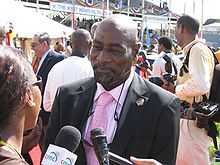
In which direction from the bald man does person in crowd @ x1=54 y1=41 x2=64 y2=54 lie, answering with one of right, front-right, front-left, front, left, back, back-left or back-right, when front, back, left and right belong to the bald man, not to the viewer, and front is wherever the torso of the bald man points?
back-right

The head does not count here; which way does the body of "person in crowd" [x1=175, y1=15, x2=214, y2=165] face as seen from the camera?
to the viewer's left

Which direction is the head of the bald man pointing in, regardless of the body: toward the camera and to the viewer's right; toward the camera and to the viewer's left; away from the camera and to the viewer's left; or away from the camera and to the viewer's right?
toward the camera and to the viewer's left

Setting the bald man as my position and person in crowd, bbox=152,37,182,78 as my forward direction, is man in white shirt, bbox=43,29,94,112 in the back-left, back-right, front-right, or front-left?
front-left

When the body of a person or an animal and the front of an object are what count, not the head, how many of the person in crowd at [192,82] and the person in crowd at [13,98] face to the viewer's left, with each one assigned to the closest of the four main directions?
1

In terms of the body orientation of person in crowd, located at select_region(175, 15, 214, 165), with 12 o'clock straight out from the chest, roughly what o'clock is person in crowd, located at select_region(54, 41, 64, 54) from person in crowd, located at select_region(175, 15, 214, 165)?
person in crowd, located at select_region(54, 41, 64, 54) is roughly at 2 o'clock from person in crowd, located at select_region(175, 15, 214, 165).

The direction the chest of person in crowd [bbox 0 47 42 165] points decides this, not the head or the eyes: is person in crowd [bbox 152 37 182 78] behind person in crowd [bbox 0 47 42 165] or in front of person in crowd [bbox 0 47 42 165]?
in front

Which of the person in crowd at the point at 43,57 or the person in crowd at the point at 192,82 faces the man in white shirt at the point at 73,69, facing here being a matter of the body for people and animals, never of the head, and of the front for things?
the person in crowd at the point at 192,82

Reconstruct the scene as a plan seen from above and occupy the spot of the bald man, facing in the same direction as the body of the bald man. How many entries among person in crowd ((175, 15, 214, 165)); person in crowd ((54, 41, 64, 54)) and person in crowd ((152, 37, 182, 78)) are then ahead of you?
0

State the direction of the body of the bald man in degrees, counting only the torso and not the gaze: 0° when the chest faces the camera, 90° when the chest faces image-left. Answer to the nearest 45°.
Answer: approximately 45°

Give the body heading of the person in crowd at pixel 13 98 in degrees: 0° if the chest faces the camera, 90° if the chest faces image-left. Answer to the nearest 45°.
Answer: approximately 225°

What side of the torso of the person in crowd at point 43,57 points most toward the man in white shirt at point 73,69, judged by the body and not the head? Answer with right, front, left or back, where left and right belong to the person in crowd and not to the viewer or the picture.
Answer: left

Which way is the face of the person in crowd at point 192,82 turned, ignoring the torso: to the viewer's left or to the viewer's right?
to the viewer's left
